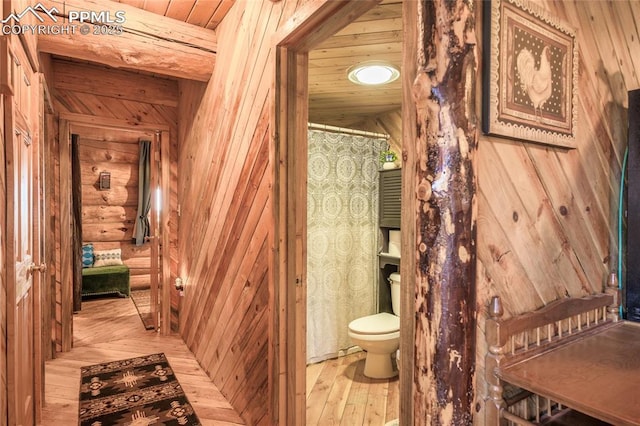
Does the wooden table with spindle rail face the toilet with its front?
no

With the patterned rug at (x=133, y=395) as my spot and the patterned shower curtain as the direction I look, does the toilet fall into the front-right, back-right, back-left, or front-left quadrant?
front-right

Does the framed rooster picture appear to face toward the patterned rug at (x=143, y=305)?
no

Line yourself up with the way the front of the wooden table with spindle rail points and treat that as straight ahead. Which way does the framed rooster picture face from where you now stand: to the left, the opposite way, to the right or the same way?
the same way

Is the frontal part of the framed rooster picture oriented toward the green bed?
no
